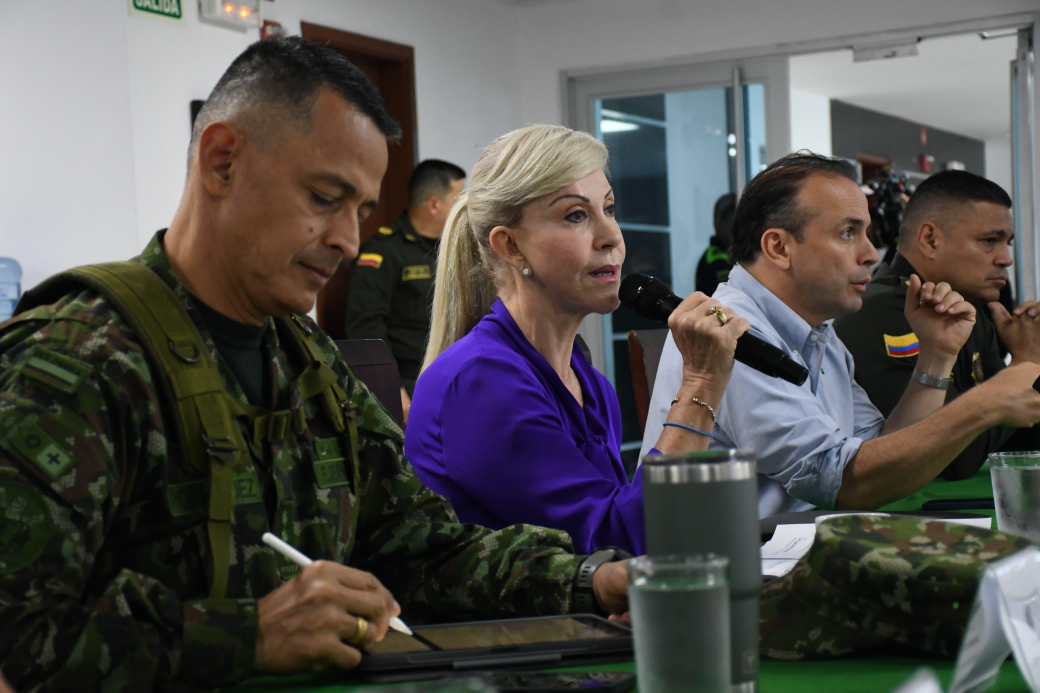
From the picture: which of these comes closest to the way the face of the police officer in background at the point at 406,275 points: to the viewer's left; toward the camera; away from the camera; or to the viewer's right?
to the viewer's right

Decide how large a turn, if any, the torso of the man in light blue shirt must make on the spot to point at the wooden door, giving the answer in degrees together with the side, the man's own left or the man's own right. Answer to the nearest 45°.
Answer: approximately 135° to the man's own left

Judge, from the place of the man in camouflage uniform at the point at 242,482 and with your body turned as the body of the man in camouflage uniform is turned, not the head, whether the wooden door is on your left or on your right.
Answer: on your left

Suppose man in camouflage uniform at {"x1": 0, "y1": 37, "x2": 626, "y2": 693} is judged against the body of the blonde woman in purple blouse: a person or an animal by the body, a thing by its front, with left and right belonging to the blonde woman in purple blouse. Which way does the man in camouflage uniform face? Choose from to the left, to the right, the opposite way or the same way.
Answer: the same way

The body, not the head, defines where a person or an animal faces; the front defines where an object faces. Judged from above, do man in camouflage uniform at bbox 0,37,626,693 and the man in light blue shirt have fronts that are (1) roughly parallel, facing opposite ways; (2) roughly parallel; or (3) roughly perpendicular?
roughly parallel

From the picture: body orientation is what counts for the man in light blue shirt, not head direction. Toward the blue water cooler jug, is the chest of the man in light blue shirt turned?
no

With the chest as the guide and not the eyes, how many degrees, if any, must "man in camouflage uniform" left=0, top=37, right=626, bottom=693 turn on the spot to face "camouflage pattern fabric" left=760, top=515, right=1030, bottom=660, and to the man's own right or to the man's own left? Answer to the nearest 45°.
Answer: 0° — they already face it

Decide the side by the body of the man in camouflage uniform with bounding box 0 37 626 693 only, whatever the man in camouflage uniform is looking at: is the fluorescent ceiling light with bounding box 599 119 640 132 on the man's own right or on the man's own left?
on the man's own left

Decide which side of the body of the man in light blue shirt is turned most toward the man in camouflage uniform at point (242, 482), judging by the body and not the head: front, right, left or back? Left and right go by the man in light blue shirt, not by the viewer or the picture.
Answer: right

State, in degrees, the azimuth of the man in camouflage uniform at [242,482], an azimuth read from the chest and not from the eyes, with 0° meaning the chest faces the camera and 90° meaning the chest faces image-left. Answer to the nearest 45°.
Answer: approximately 315°

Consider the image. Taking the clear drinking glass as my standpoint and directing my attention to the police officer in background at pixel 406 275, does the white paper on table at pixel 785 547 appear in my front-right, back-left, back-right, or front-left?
front-left

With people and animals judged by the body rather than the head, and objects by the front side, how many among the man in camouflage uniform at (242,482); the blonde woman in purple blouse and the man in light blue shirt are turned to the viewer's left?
0

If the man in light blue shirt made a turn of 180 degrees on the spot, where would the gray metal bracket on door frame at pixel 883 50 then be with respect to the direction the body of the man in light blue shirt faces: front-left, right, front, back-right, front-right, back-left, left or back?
right

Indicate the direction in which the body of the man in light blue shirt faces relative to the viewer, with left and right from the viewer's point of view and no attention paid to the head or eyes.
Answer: facing to the right of the viewer

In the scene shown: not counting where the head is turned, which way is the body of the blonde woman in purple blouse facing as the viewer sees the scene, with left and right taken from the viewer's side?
facing the viewer and to the right of the viewer
